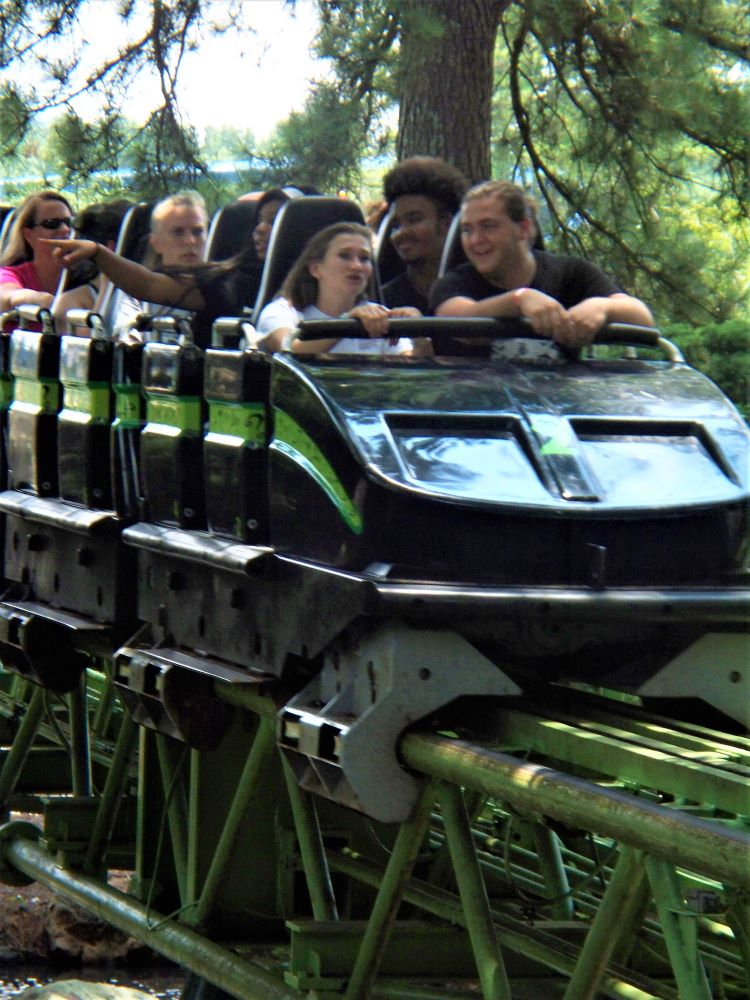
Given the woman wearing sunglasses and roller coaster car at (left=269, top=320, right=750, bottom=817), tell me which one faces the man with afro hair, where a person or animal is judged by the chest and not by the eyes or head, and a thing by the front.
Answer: the woman wearing sunglasses

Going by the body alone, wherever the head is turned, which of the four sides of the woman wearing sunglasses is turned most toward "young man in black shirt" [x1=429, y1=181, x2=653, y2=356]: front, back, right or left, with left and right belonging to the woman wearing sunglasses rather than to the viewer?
front

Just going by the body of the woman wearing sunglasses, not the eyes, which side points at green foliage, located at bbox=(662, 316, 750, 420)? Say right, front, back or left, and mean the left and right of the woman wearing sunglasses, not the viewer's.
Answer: left

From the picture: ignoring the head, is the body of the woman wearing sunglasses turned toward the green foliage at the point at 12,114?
no

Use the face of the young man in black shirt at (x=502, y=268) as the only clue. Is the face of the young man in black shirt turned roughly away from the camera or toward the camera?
toward the camera

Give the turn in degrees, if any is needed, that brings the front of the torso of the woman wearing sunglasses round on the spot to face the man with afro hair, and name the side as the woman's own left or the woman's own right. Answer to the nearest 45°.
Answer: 0° — they already face them

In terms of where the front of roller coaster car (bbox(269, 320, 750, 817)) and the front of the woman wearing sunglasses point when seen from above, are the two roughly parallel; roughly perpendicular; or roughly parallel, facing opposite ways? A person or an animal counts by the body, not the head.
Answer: roughly parallel

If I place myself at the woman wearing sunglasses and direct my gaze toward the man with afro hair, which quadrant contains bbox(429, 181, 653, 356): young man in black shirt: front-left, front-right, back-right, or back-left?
front-right

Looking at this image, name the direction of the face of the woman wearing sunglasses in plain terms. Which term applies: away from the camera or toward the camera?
toward the camera

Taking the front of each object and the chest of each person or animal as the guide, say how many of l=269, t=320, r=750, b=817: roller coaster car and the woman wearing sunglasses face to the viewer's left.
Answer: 0

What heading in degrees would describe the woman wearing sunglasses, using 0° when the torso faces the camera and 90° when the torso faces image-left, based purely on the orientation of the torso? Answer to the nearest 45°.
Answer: approximately 315°

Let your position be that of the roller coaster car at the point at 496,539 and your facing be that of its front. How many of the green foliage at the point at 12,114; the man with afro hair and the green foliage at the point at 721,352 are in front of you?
0

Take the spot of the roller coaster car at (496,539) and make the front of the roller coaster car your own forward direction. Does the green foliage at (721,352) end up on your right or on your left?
on your left

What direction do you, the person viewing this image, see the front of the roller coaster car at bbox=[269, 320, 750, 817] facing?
facing the viewer and to the right of the viewer
